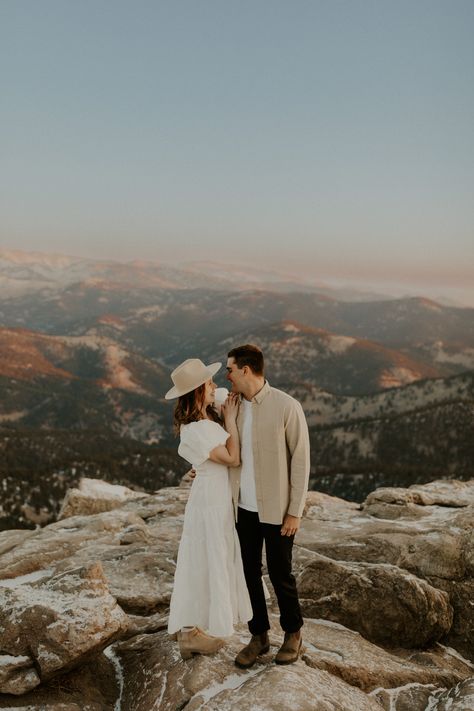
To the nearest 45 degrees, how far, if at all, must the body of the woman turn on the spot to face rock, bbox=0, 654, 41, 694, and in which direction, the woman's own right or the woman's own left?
approximately 180°

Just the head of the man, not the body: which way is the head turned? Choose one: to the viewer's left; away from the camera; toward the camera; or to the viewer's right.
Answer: to the viewer's left

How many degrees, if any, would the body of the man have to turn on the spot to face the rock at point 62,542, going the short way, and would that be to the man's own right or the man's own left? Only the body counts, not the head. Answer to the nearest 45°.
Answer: approximately 90° to the man's own right

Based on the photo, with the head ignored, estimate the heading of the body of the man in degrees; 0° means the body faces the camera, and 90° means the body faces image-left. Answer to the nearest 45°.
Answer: approximately 45°

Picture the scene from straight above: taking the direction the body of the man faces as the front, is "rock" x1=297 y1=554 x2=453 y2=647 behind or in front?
behind

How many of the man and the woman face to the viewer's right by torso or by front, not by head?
1

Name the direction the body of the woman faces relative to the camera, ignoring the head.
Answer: to the viewer's right

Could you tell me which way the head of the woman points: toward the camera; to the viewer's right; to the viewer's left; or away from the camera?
to the viewer's right
